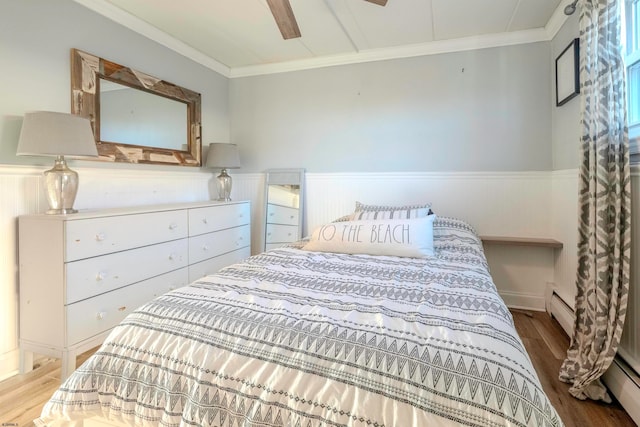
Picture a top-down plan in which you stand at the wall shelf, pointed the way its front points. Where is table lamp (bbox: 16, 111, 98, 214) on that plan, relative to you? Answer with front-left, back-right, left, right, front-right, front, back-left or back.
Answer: front-right

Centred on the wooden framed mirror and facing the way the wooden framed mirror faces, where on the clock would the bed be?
The bed is roughly at 1 o'clock from the wooden framed mirror.

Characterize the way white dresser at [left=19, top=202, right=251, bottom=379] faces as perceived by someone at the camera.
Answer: facing the viewer and to the right of the viewer

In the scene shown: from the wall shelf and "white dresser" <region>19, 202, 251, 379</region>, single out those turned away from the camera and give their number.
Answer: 0

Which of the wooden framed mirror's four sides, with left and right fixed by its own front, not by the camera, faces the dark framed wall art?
front

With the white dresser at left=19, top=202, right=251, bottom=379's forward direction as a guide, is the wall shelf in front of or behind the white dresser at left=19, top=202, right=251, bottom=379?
in front

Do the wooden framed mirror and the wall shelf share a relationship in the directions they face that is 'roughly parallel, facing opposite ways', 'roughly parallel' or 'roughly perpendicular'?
roughly perpendicular

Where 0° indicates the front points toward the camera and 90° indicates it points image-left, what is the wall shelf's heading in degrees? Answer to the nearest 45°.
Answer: approximately 0°

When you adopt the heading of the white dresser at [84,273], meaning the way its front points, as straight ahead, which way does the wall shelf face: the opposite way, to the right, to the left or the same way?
to the right

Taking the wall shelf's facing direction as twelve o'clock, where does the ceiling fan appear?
The ceiling fan is roughly at 1 o'clock from the wall shelf.
